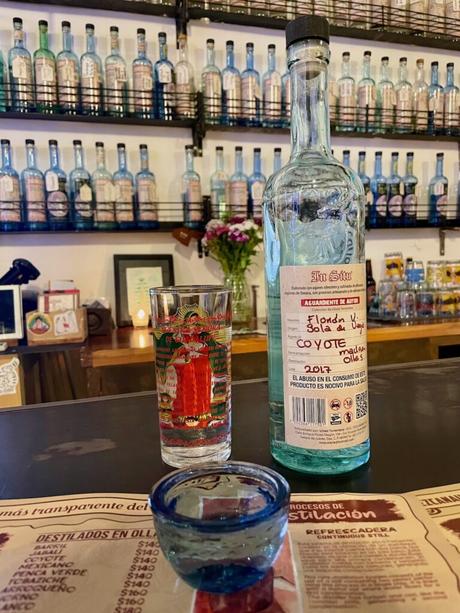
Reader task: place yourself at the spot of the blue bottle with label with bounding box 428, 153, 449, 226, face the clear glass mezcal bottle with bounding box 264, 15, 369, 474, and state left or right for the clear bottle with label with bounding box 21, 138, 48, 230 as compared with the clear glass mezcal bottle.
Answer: right

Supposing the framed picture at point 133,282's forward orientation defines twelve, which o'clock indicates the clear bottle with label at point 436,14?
The clear bottle with label is roughly at 9 o'clock from the framed picture.

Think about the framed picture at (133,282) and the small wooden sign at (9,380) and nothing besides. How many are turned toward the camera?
2

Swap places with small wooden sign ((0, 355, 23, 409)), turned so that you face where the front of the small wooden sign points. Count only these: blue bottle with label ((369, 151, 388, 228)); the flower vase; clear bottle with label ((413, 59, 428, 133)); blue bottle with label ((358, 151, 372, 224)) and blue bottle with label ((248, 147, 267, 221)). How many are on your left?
5

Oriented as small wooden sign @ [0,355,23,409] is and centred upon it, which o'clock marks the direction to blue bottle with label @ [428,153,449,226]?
The blue bottle with label is roughly at 9 o'clock from the small wooden sign.

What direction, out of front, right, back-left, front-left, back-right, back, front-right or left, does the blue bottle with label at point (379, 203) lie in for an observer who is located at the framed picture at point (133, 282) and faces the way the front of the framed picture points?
left

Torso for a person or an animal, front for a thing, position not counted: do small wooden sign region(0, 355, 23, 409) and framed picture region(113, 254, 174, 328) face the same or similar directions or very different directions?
same or similar directions

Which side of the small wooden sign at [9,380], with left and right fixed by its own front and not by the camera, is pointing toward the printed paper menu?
front

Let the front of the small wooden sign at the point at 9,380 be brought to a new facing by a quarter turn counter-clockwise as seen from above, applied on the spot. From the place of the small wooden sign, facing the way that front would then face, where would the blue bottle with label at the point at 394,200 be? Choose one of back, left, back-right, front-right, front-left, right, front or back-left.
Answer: front

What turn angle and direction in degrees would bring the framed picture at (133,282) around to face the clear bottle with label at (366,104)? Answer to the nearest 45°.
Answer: approximately 90° to its left

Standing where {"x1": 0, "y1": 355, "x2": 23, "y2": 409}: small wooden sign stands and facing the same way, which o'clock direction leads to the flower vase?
The flower vase is roughly at 9 o'clock from the small wooden sign.

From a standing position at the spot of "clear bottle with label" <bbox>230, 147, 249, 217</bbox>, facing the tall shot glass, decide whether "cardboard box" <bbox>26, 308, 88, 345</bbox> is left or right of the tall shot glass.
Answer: right

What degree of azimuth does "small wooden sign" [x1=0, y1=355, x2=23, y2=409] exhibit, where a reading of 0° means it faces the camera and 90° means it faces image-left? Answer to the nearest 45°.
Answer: approximately 0°
